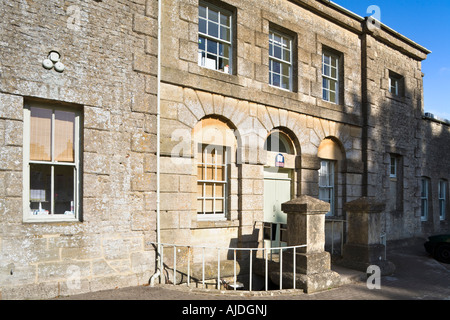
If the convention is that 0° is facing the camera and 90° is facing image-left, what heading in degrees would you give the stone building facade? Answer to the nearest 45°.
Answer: approximately 315°

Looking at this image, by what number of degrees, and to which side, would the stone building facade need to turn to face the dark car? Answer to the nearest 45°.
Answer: approximately 90° to its left
